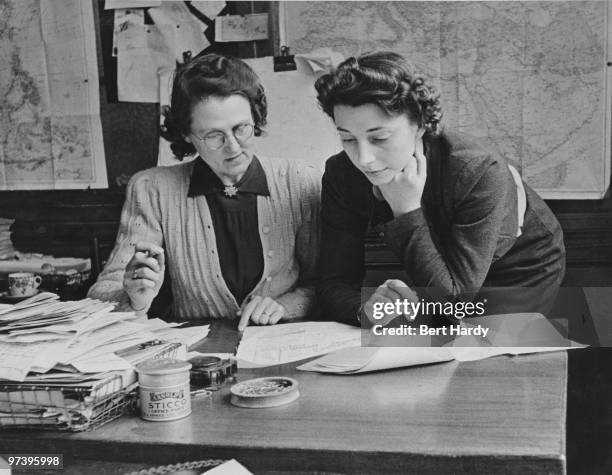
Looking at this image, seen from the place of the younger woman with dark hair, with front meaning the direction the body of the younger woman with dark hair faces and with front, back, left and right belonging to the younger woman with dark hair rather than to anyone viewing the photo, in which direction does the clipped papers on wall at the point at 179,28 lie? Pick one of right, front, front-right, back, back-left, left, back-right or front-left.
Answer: right

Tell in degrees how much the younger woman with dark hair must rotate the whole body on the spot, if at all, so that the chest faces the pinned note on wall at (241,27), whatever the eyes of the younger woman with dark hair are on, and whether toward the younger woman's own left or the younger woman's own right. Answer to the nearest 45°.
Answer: approximately 90° to the younger woman's own right

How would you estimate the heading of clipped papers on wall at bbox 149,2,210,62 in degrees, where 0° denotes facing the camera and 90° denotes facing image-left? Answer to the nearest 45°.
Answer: approximately 0°

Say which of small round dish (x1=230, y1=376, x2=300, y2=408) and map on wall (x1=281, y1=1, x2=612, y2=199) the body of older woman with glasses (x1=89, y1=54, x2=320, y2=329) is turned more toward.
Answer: the small round dish

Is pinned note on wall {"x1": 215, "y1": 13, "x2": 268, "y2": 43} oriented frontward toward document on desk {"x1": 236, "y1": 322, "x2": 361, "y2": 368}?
yes

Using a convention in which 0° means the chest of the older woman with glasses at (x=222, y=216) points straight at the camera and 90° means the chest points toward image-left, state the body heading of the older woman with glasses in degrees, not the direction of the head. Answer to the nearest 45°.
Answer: approximately 0°
